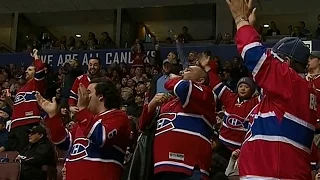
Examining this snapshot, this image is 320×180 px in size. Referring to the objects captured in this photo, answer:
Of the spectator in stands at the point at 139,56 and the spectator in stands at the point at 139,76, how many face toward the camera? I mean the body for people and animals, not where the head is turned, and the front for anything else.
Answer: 2

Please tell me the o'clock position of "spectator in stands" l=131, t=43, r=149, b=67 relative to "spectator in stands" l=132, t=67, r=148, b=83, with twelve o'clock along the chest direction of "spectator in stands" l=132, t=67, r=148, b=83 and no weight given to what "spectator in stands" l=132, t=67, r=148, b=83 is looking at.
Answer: "spectator in stands" l=131, t=43, r=149, b=67 is roughly at 6 o'clock from "spectator in stands" l=132, t=67, r=148, b=83.

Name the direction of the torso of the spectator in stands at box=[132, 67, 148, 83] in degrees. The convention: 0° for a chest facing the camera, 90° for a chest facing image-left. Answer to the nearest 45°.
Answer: approximately 0°

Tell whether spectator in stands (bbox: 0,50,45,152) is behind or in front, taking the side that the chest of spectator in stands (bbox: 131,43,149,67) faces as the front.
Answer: in front

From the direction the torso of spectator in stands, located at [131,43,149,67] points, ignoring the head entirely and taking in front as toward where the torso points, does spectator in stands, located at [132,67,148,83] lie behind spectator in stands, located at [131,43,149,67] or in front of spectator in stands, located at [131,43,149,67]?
in front
